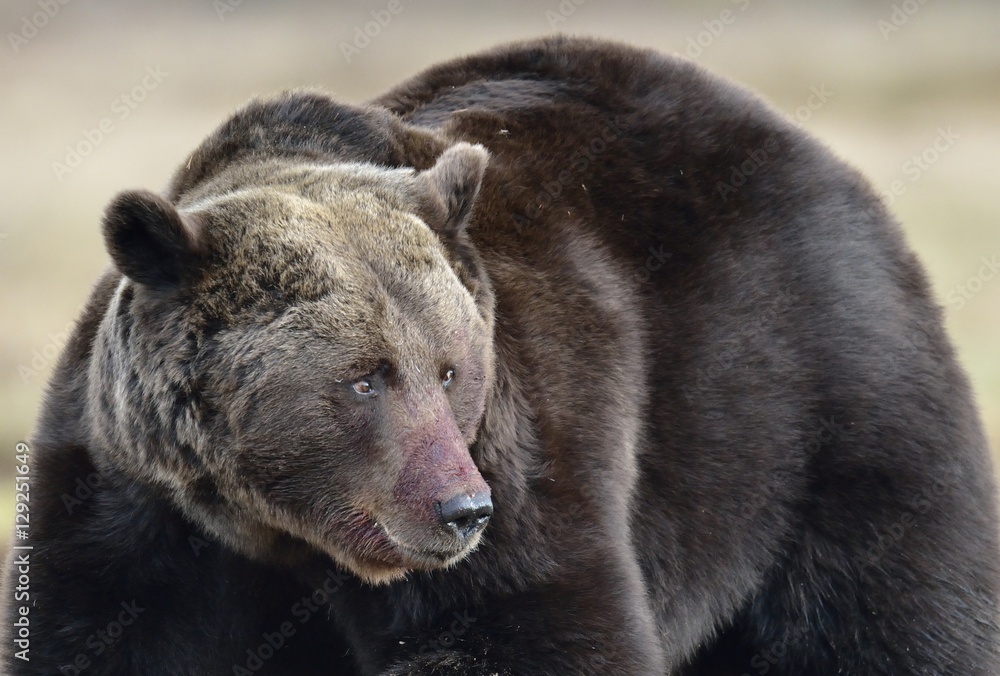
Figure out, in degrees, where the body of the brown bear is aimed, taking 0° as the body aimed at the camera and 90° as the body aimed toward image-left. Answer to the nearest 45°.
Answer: approximately 45°
